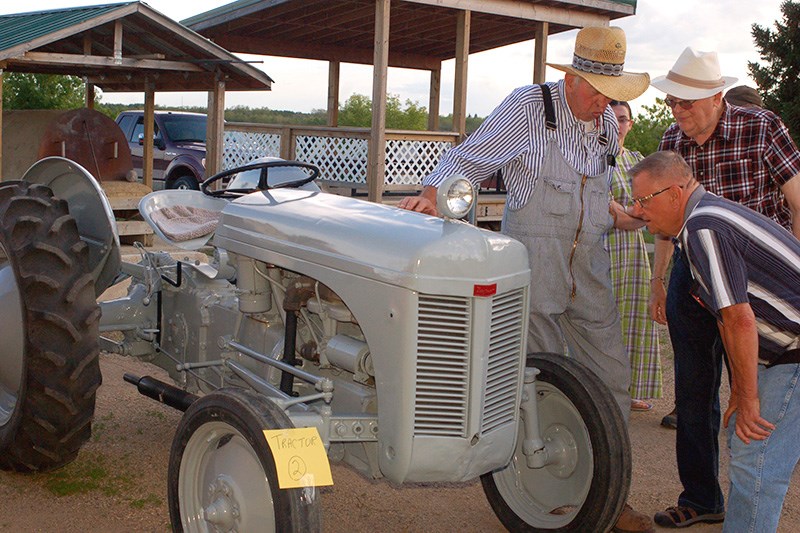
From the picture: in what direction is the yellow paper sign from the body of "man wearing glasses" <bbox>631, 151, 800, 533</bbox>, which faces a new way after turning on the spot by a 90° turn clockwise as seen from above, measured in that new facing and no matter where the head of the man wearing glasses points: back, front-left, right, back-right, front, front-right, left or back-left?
back-left

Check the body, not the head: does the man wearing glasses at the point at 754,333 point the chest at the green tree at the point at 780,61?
no

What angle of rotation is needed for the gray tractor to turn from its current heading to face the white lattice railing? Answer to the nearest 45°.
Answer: approximately 135° to its left

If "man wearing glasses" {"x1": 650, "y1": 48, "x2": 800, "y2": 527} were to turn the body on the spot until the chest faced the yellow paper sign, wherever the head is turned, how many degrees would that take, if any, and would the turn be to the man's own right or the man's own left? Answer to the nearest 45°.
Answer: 0° — they already face it

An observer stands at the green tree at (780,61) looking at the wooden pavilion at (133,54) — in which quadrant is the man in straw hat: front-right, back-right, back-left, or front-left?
front-left

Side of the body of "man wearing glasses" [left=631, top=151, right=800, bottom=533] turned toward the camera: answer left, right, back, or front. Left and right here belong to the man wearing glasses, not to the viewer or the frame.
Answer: left

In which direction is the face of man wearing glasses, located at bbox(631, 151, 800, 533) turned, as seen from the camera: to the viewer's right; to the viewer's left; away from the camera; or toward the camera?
to the viewer's left

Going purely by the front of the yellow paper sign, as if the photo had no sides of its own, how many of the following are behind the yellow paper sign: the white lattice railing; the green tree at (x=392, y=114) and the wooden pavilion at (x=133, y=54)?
3

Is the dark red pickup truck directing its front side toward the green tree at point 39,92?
no

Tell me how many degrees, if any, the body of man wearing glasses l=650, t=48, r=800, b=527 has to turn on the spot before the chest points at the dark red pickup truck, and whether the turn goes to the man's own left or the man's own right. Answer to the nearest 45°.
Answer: approximately 90° to the man's own right

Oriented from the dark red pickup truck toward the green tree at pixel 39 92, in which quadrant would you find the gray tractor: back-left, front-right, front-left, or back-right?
back-left

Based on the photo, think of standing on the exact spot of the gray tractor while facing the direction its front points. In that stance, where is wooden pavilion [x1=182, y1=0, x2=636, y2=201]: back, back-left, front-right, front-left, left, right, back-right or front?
back-left

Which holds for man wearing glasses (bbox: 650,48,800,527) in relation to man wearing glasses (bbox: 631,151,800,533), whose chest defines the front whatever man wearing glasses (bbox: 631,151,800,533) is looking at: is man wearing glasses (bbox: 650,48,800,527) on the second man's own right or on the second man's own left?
on the second man's own right

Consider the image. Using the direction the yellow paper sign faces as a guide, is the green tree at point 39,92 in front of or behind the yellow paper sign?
behind
